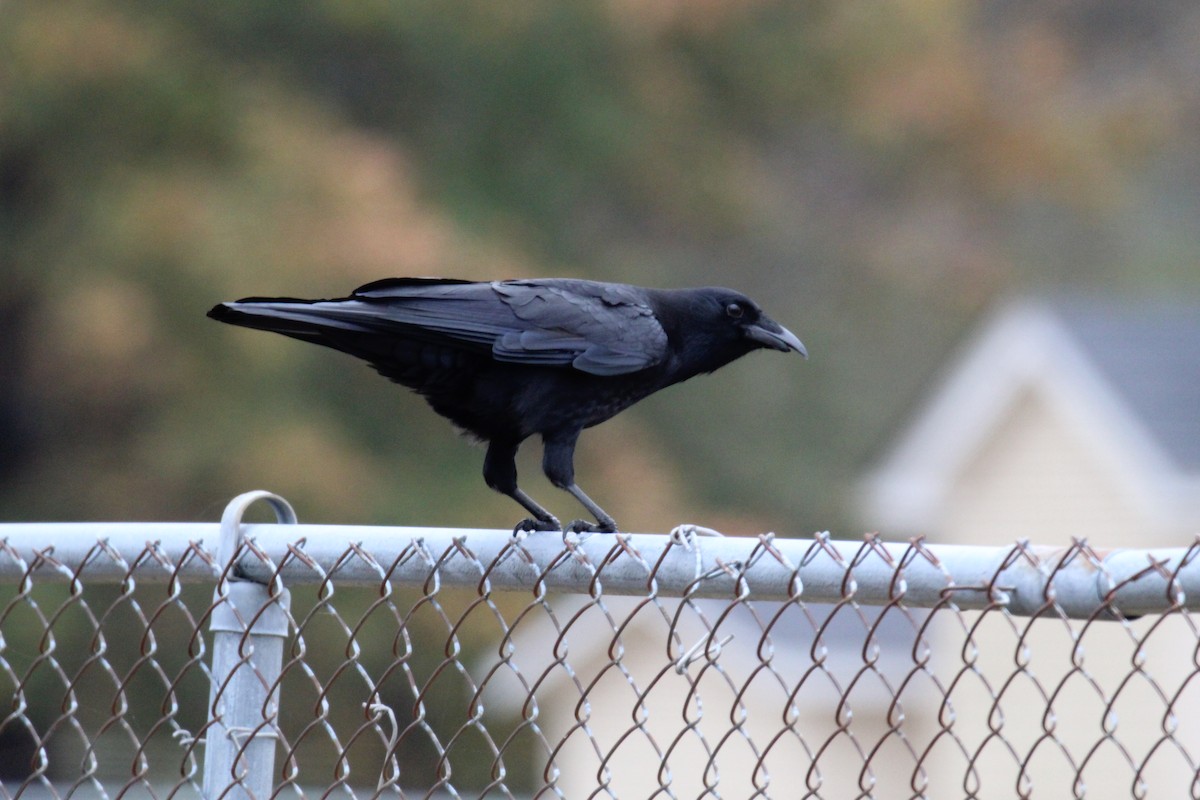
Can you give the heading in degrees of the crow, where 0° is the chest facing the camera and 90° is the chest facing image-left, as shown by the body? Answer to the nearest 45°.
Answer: approximately 270°
